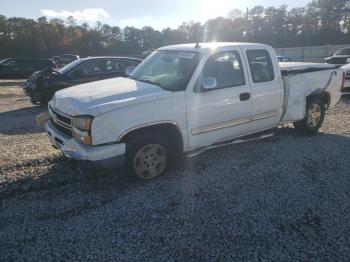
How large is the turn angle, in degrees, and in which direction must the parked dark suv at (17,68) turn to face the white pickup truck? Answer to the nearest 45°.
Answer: approximately 90° to its left

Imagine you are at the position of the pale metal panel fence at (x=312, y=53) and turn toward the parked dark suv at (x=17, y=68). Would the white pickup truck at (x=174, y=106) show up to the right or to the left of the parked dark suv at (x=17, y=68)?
left

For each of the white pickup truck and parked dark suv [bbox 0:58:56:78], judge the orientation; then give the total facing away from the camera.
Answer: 0

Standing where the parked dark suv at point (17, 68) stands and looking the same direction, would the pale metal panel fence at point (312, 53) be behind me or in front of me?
behind

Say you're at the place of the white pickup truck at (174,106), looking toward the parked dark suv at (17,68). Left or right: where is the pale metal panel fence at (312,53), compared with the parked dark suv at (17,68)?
right

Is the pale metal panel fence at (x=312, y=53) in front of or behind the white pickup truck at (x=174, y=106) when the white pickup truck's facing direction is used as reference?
behind

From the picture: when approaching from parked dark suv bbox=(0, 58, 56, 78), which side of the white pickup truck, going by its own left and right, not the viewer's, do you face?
right

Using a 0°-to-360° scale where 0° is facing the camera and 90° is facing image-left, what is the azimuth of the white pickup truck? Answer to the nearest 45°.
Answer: approximately 45°

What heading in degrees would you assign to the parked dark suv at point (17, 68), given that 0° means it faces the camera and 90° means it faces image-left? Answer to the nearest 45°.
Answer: approximately 90°
